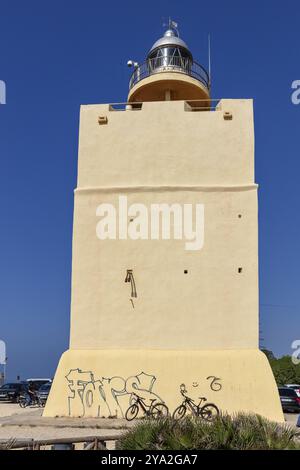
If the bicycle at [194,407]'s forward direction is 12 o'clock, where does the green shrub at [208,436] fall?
The green shrub is roughly at 9 o'clock from the bicycle.

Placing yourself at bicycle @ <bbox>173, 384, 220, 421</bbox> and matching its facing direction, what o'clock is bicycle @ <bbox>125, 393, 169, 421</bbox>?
bicycle @ <bbox>125, 393, 169, 421</bbox> is roughly at 12 o'clock from bicycle @ <bbox>173, 384, 220, 421</bbox>.

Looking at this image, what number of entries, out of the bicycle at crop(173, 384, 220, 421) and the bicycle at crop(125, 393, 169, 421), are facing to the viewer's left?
2

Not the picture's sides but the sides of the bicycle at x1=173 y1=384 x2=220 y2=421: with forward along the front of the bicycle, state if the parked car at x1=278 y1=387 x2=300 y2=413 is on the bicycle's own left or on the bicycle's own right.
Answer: on the bicycle's own right

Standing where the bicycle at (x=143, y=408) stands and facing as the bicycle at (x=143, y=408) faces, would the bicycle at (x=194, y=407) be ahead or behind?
behind

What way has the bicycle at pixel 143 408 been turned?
to the viewer's left

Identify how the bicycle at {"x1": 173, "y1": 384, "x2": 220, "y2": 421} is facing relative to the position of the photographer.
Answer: facing to the left of the viewer

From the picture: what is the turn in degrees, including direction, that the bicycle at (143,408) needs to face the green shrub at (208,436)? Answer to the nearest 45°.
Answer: approximately 90° to its left

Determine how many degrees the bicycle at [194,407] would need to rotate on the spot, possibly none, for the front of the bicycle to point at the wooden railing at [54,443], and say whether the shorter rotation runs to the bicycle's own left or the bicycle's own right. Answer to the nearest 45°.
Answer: approximately 90° to the bicycle's own left
